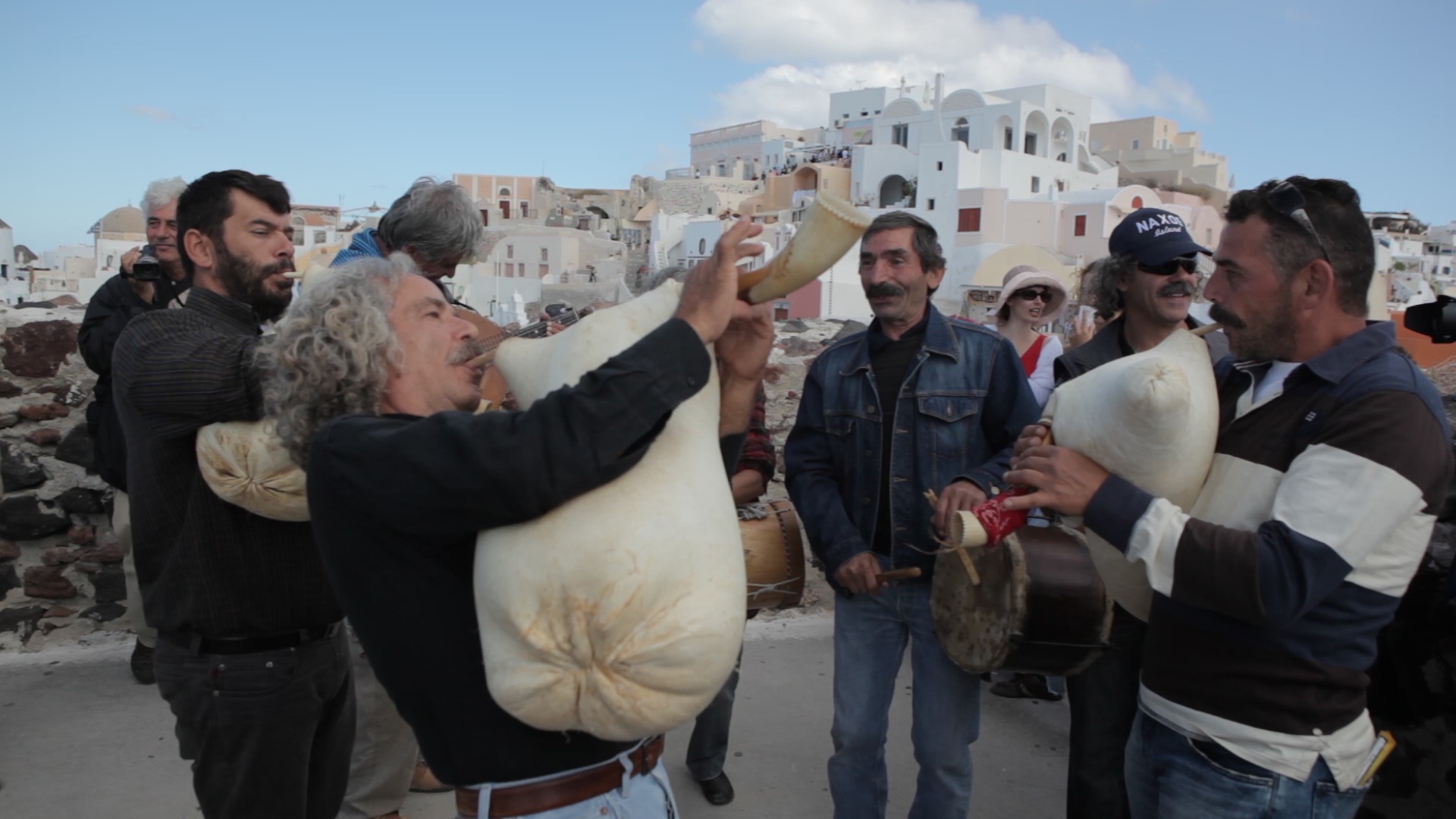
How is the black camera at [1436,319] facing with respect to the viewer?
to the viewer's left

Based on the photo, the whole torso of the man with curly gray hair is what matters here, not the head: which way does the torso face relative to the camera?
to the viewer's right

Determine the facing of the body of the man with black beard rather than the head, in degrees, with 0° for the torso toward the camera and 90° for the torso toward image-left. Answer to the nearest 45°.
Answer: approximately 315°

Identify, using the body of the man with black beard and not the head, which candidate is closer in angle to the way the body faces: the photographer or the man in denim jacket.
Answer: the man in denim jacket

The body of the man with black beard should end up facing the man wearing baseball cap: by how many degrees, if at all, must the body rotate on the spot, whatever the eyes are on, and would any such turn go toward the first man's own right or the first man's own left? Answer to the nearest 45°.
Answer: approximately 45° to the first man's own left

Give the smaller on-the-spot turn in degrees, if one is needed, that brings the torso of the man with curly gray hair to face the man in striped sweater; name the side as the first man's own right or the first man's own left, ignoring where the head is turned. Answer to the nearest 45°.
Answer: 0° — they already face them

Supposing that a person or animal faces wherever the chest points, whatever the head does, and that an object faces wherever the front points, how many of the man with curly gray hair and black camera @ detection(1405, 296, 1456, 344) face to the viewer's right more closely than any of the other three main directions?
1

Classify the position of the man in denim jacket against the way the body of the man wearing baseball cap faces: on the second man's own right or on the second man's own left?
on the second man's own right

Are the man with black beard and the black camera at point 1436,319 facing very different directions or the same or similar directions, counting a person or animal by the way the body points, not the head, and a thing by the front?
very different directions
